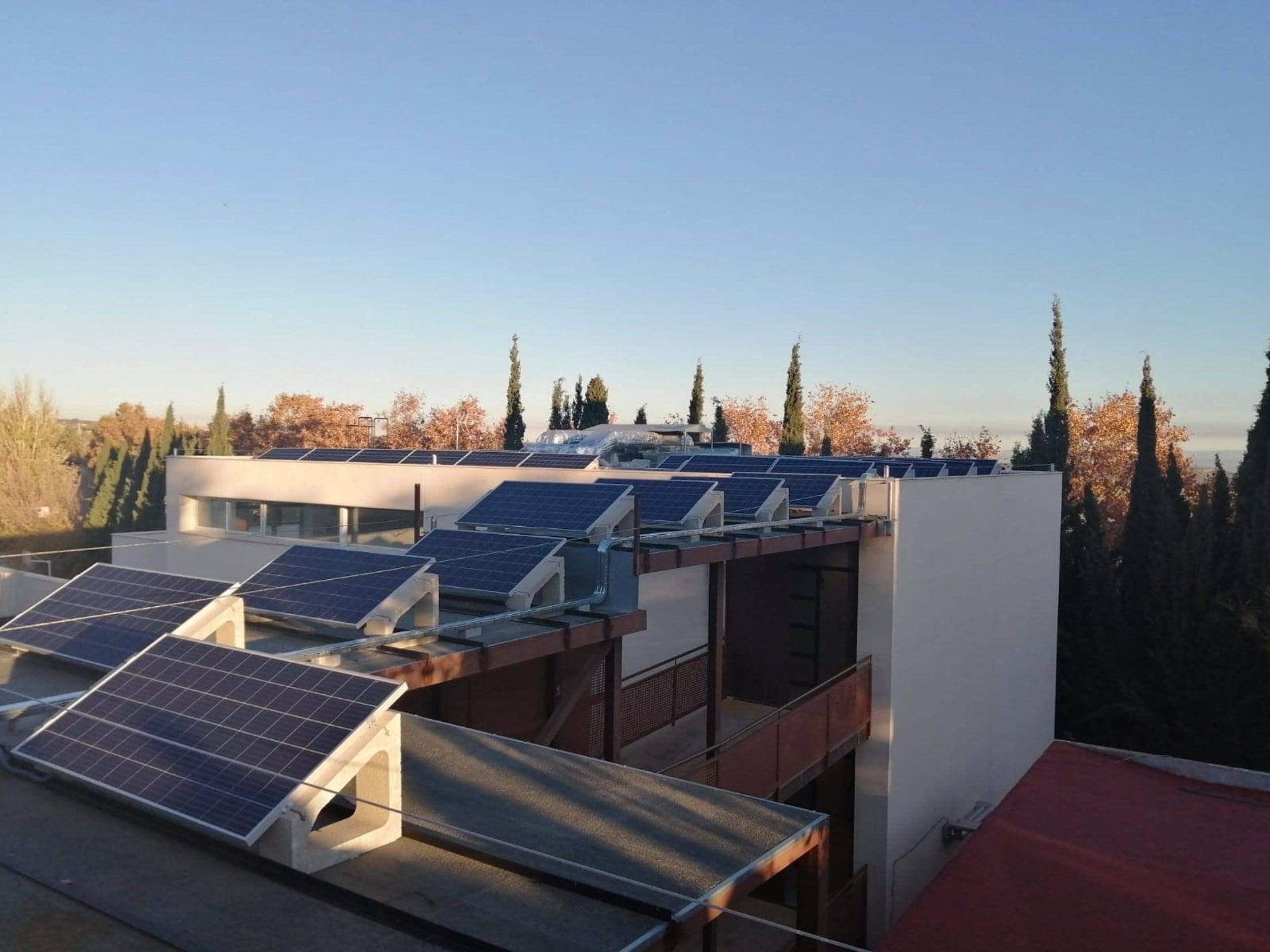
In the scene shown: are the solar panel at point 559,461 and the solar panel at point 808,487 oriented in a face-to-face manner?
no

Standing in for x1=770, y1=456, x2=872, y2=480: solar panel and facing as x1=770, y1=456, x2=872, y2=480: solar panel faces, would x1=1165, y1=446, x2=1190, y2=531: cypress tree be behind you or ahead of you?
behind

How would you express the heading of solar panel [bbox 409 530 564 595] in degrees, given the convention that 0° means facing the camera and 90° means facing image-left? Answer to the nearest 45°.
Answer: approximately 45°

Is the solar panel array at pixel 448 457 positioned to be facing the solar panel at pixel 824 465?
no

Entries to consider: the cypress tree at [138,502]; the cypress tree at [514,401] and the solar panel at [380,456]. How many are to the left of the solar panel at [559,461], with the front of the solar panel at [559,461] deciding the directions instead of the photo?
0

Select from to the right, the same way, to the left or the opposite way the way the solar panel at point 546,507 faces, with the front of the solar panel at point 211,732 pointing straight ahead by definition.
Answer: the same way

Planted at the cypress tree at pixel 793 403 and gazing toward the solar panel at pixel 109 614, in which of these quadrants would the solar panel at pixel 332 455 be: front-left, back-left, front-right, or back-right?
front-right

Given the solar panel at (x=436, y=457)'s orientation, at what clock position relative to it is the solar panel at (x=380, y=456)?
the solar panel at (x=380, y=456) is roughly at 3 o'clock from the solar panel at (x=436, y=457).

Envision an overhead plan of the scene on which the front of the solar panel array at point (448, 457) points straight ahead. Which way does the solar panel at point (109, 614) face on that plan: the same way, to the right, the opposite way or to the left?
the same way

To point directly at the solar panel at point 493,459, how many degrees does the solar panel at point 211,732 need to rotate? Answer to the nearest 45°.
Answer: approximately 135° to its right

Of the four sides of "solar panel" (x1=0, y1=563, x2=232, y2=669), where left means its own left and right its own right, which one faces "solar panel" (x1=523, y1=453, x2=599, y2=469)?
back

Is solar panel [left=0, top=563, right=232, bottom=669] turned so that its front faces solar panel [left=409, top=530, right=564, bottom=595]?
no

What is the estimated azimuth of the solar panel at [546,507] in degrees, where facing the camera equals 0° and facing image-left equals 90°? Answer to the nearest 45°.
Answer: approximately 45°

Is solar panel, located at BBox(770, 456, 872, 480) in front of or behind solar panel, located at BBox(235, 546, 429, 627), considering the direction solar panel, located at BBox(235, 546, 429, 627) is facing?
behind

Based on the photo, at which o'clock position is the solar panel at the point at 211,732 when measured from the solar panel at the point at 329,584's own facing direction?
the solar panel at the point at 211,732 is roughly at 11 o'clock from the solar panel at the point at 329,584.

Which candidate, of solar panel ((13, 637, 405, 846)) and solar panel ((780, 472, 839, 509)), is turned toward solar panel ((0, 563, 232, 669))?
solar panel ((780, 472, 839, 509))

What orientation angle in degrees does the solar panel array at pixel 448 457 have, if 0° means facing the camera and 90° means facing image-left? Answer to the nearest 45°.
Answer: approximately 45°

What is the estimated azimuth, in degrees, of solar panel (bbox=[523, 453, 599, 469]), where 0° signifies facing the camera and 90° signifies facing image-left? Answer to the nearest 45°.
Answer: approximately 45°

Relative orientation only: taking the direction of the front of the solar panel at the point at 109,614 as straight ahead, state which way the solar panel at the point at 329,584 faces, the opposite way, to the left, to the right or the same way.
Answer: the same way

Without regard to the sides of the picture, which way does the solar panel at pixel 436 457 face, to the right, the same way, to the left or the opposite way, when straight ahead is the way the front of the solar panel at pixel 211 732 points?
the same way

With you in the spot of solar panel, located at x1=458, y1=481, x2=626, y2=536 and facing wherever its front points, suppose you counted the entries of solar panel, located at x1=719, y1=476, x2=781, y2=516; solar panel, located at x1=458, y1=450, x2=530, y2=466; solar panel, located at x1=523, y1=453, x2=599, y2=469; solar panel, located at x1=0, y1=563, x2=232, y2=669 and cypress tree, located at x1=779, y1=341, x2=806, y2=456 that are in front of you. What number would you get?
1

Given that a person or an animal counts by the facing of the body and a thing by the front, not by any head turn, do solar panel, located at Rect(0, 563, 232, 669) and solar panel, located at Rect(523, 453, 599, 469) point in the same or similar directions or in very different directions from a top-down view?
same or similar directions

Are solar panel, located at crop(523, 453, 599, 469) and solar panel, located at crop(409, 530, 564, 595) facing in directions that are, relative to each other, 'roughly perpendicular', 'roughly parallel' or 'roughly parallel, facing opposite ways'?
roughly parallel

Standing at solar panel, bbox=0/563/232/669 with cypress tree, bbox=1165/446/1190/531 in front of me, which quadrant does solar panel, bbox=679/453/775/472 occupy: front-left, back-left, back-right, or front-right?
front-left
